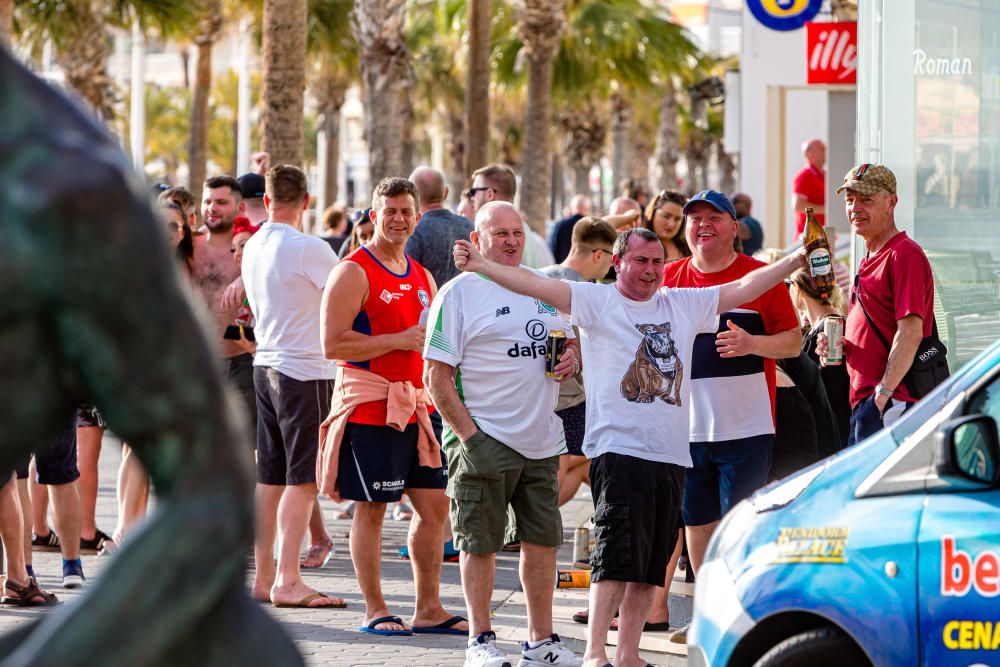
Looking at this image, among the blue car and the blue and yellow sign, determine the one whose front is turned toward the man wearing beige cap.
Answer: the blue and yellow sign

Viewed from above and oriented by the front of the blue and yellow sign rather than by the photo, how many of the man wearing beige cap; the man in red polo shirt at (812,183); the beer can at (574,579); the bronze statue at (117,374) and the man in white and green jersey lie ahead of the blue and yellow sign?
5

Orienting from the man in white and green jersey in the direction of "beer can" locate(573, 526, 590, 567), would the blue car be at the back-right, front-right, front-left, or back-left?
back-right

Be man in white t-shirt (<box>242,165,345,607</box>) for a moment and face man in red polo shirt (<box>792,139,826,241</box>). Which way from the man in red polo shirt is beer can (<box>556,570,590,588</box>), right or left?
right

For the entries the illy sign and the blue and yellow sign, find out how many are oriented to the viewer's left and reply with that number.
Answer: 0

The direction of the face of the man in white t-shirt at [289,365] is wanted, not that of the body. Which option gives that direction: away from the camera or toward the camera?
away from the camera

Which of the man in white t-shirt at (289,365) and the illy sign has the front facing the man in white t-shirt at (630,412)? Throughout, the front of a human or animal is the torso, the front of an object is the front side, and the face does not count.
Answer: the illy sign

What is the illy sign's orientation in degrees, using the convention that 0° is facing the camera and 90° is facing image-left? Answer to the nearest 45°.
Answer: approximately 0°

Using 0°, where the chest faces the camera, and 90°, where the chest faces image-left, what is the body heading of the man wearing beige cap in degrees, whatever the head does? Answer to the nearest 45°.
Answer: approximately 45°

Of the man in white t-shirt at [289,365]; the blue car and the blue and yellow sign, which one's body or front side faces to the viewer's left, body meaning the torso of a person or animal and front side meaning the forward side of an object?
the blue car

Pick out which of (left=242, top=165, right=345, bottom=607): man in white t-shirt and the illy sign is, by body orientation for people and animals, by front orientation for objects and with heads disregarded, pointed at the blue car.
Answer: the illy sign

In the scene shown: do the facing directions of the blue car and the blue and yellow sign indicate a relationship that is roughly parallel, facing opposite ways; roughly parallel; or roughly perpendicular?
roughly perpendicular

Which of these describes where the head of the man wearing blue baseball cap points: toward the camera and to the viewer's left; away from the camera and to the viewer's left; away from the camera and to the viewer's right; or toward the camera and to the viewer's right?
toward the camera and to the viewer's left
